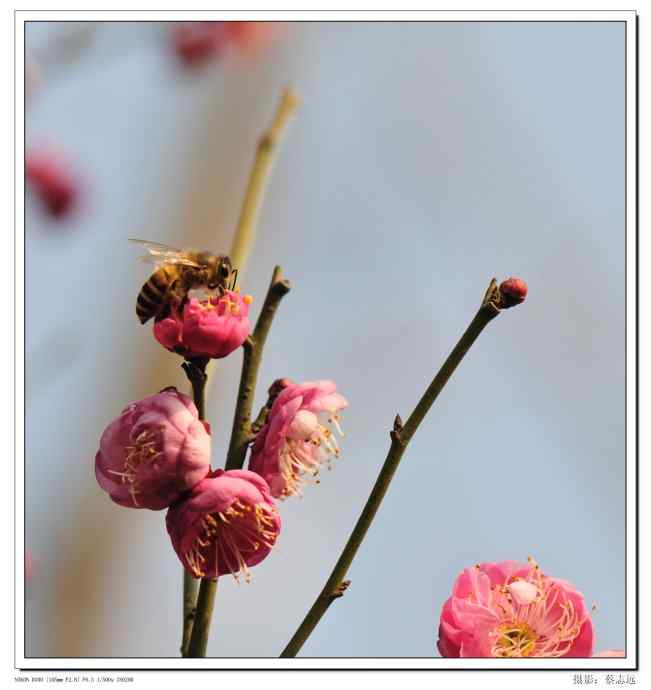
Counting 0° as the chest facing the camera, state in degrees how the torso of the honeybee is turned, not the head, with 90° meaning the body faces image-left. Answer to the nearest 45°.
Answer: approximately 270°

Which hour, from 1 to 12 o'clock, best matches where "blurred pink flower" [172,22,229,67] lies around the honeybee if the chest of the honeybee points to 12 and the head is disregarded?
The blurred pink flower is roughly at 9 o'clock from the honeybee.

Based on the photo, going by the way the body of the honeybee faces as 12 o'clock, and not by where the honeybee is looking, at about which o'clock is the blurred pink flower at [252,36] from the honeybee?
The blurred pink flower is roughly at 9 o'clock from the honeybee.

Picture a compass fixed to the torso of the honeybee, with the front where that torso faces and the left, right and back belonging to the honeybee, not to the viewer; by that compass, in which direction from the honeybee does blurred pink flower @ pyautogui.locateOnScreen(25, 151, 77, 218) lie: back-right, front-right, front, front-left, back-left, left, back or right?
left
